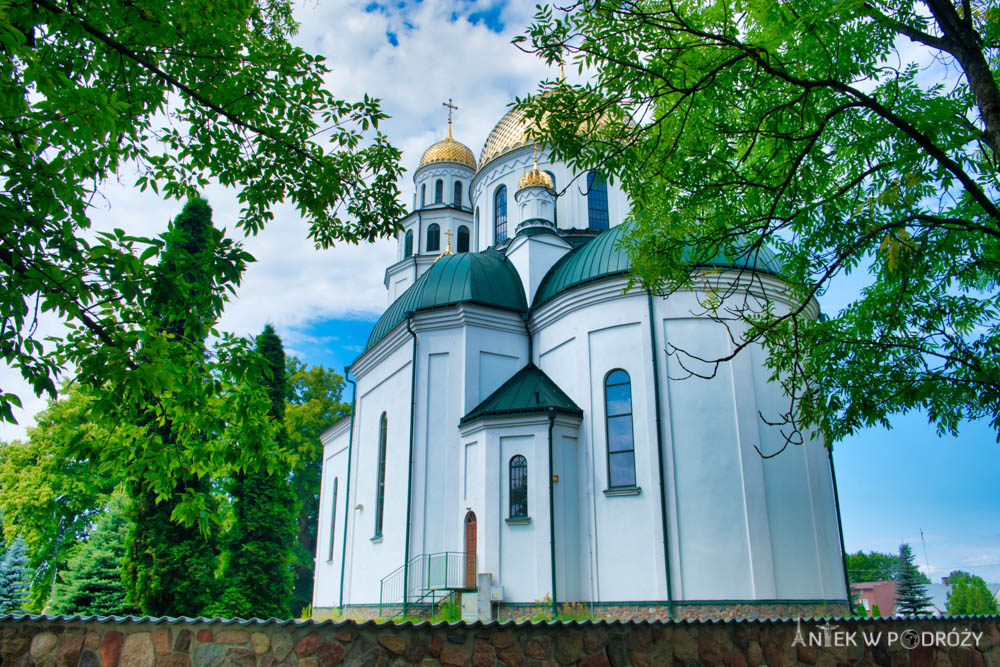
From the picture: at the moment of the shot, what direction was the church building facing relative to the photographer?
facing away from the viewer and to the left of the viewer

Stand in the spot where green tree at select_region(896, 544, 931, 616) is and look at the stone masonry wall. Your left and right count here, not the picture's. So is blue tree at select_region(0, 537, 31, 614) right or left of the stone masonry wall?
right

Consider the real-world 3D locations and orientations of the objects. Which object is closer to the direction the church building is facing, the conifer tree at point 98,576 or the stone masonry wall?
the conifer tree

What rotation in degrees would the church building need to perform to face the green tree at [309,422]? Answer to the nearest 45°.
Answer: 0° — it already faces it

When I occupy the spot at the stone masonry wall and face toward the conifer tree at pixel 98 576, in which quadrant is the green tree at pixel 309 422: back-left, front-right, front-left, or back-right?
front-right

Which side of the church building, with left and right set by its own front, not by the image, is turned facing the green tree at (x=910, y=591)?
right

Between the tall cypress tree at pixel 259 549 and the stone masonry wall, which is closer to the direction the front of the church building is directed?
the tall cypress tree

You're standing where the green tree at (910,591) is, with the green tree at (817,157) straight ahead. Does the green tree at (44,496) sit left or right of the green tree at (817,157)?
right

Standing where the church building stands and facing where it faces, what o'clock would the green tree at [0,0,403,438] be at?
The green tree is roughly at 8 o'clock from the church building.
